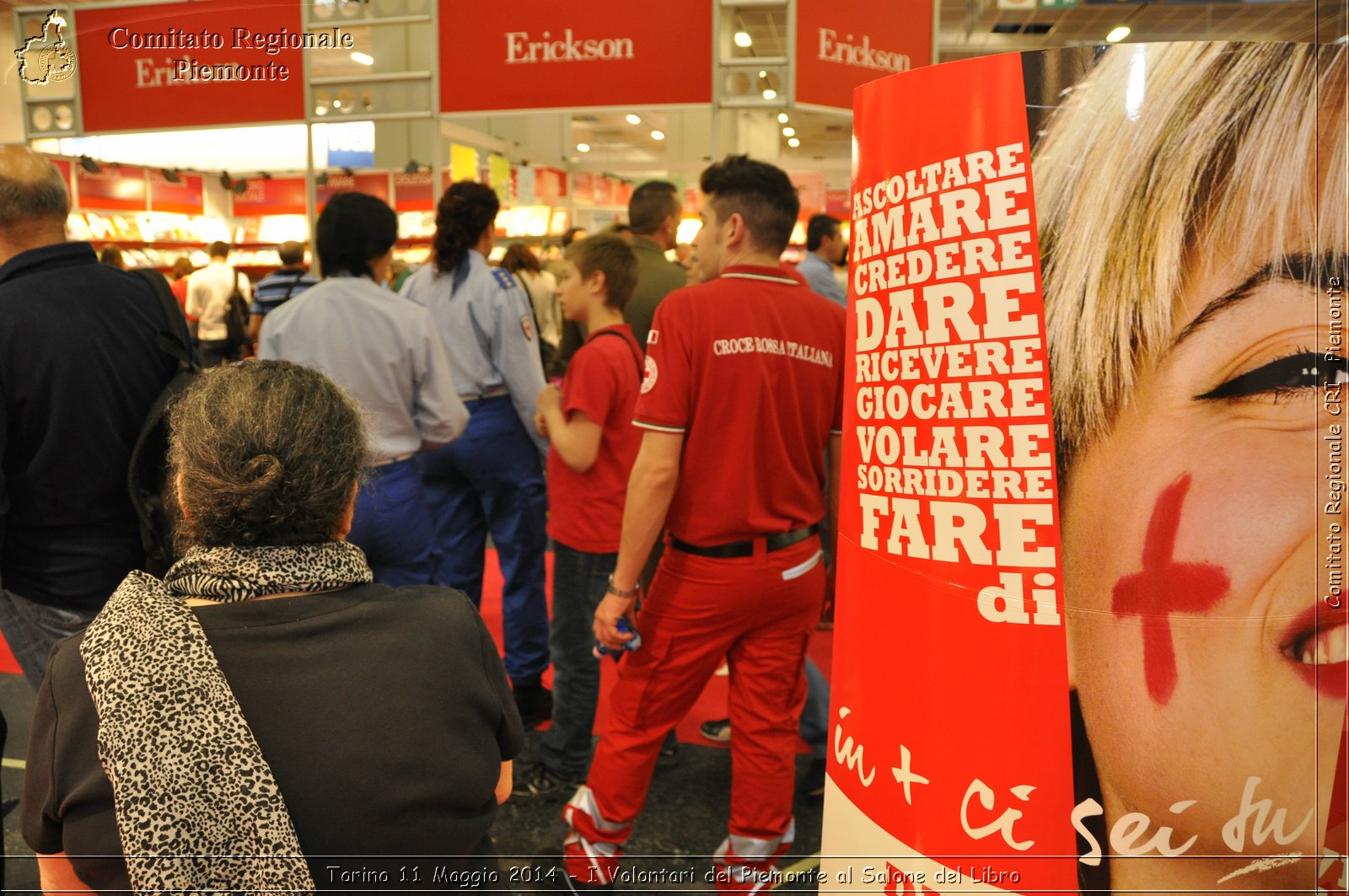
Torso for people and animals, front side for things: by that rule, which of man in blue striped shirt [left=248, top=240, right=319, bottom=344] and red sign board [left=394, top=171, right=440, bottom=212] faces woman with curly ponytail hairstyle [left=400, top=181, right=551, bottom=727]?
the red sign board

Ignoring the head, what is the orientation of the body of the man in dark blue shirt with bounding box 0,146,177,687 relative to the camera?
away from the camera

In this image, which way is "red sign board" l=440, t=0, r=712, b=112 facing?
toward the camera

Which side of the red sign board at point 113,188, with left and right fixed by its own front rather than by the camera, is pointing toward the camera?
front

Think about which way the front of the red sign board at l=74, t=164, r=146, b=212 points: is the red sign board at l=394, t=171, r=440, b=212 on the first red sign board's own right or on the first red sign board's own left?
on the first red sign board's own left

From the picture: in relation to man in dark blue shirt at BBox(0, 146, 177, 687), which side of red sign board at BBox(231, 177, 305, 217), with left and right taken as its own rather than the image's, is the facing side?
front

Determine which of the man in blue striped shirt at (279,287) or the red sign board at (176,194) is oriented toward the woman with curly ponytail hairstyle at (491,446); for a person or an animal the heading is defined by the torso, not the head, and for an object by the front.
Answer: the red sign board

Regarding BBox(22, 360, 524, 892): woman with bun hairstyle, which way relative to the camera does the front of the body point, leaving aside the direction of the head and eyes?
away from the camera

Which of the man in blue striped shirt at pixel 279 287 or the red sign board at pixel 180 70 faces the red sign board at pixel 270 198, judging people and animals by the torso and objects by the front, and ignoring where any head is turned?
the man in blue striped shirt

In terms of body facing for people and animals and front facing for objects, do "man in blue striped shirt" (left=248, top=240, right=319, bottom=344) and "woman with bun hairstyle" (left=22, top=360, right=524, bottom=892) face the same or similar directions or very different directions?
same or similar directions

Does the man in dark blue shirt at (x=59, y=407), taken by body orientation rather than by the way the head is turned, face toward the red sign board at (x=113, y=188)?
yes

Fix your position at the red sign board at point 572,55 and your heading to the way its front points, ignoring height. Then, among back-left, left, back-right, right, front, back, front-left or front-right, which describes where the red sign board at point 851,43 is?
left

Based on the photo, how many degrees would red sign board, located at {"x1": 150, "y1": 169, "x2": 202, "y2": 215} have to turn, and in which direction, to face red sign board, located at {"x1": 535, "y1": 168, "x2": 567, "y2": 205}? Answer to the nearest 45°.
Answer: approximately 45° to its left

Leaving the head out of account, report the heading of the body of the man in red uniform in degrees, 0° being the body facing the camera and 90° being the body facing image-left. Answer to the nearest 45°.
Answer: approximately 135°

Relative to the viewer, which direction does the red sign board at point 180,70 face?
toward the camera

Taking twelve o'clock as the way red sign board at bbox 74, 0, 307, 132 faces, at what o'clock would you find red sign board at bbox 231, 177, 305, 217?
red sign board at bbox 231, 177, 305, 217 is roughly at 6 o'clock from red sign board at bbox 74, 0, 307, 132.
